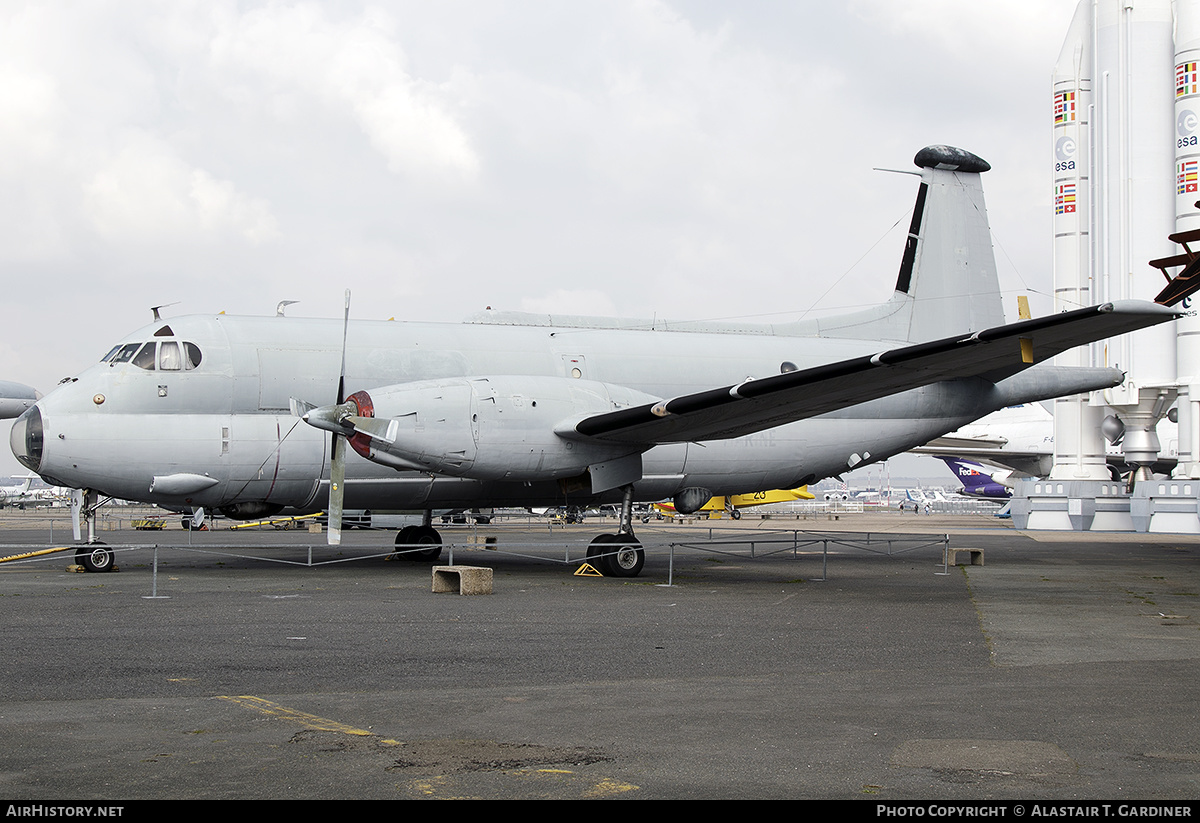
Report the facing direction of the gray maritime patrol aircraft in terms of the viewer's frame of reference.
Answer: facing the viewer and to the left of the viewer
